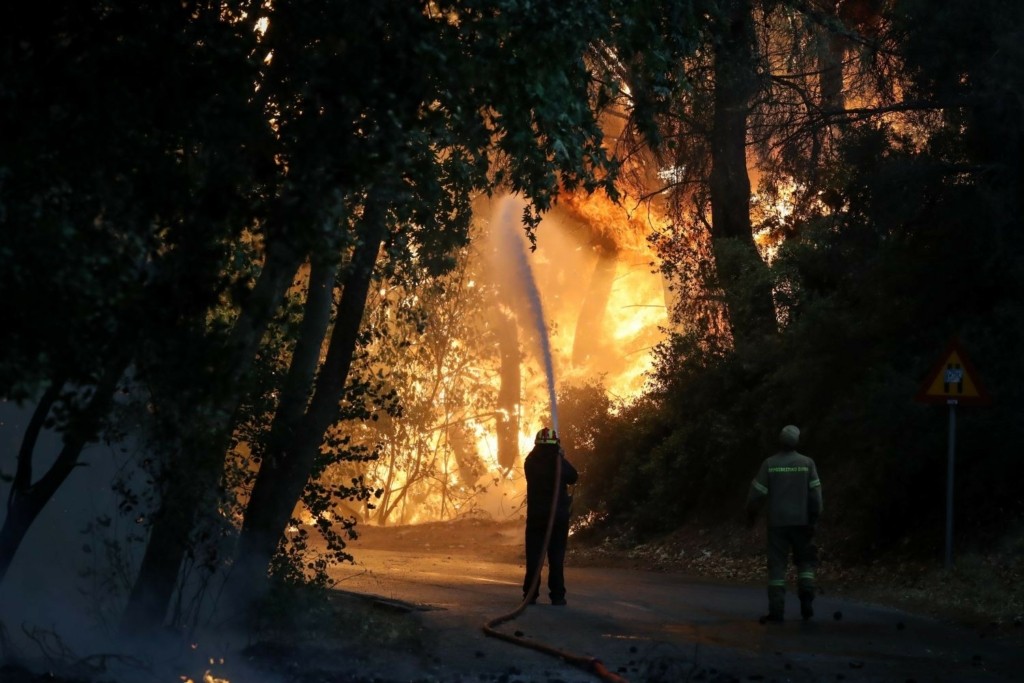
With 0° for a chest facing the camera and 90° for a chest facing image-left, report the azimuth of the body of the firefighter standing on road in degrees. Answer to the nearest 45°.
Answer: approximately 180°

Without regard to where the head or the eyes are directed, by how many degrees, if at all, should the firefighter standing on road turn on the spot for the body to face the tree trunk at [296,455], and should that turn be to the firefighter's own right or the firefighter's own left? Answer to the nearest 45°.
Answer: approximately 135° to the firefighter's own left

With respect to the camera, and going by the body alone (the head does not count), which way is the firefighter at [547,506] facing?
away from the camera

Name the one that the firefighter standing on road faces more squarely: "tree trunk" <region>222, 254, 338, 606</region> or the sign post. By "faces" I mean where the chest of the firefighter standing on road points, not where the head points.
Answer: the sign post

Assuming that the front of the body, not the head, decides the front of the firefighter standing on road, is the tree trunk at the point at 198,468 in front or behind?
behind

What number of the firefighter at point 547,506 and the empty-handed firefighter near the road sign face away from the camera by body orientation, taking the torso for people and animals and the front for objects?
2
